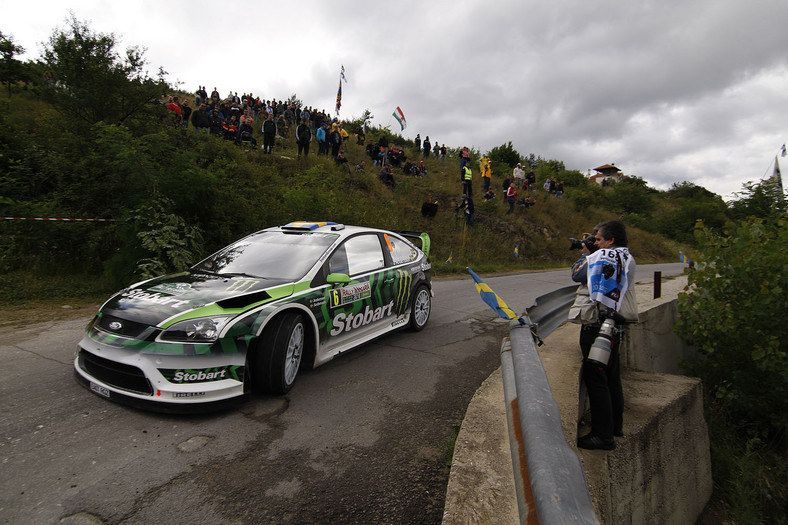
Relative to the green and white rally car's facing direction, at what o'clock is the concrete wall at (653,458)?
The concrete wall is roughly at 8 o'clock from the green and white rally car.

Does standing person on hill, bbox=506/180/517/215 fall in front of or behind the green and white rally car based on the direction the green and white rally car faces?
behind

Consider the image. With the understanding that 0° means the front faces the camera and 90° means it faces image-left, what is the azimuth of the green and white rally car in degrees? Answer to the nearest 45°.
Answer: approximately 45°

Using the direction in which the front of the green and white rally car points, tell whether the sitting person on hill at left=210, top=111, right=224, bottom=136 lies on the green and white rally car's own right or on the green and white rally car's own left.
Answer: on the green and white rally car's own right

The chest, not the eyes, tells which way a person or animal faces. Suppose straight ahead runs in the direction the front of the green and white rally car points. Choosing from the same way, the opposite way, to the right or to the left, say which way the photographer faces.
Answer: to the right

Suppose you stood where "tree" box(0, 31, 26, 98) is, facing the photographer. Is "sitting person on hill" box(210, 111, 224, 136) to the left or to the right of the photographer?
left

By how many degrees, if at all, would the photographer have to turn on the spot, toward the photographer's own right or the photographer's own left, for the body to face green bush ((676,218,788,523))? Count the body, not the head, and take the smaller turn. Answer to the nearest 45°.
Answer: approximately 135° to the photographer's own right

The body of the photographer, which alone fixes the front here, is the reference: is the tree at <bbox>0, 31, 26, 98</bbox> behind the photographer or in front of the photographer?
in front

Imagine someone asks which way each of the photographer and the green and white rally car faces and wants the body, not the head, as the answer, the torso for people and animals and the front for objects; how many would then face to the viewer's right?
0

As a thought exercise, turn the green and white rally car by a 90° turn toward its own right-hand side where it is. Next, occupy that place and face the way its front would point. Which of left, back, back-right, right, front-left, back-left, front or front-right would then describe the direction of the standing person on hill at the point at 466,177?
right

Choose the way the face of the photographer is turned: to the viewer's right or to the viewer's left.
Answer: to the viewer's left

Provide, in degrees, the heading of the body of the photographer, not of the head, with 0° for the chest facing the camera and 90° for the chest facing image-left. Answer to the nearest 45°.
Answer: approximately 90°

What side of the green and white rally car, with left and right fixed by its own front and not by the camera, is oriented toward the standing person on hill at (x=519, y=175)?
back

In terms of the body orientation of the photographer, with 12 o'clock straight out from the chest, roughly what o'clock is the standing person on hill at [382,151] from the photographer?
The standing person on hill is roughly at 2 o'clock from the photographer.
